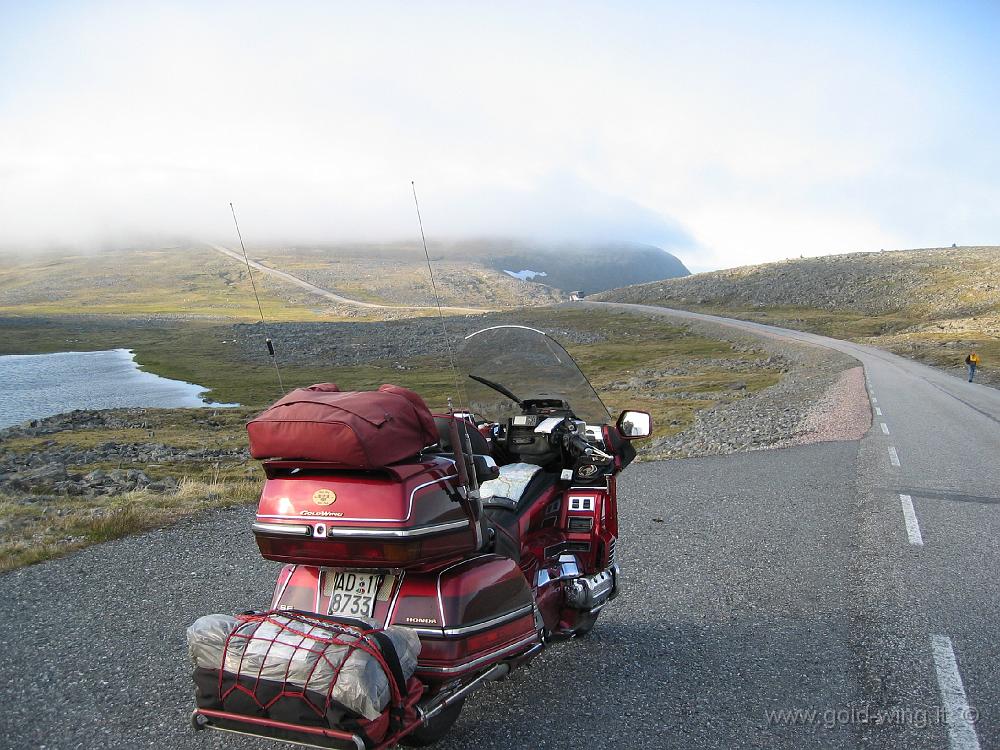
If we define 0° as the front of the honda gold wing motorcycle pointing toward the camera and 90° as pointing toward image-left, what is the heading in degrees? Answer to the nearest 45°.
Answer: approximately 225°
